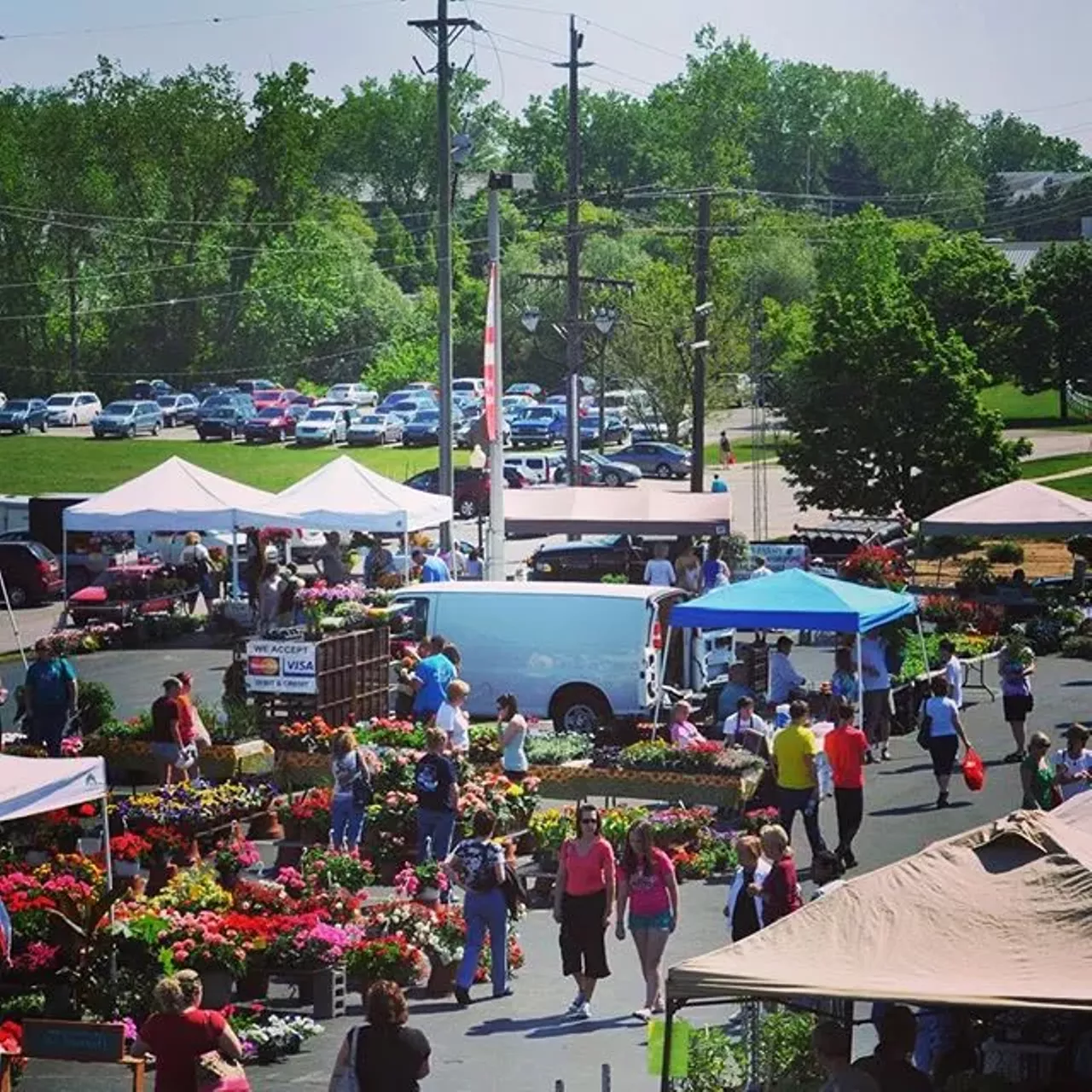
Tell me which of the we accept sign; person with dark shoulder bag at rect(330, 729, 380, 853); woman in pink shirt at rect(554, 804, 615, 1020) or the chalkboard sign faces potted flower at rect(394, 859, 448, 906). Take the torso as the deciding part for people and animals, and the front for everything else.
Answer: the we accept sign

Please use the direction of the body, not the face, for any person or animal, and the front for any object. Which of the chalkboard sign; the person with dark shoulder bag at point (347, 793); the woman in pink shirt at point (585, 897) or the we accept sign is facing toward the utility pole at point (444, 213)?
the person with dark shoulder bag

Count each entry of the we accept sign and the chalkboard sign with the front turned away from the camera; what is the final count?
0

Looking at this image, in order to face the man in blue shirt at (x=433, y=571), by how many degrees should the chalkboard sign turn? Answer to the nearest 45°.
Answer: approximately 180°

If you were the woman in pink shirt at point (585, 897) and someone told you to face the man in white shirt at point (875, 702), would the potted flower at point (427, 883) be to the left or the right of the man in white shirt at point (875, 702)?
left

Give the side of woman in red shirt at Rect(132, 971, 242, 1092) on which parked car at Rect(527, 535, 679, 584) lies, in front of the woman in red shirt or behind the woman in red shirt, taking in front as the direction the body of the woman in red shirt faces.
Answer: in front

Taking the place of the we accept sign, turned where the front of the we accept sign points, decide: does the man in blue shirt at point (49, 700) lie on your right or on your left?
on your right

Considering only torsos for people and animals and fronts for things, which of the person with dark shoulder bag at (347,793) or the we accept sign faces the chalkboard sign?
the we accept sign

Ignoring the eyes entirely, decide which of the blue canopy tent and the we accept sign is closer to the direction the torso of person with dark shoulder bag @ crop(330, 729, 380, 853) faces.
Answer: the we accept sign

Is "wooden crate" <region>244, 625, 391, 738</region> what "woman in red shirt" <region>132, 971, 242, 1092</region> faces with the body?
yes

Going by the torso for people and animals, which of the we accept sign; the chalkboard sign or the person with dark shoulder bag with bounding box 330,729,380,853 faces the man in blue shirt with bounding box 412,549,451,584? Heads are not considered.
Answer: the person with dark shoulder bag

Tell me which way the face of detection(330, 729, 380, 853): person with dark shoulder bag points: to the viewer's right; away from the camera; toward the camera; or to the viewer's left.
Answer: away from the camera

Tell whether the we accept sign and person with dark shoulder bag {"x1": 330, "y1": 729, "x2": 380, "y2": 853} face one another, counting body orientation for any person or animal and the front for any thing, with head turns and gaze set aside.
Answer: yes

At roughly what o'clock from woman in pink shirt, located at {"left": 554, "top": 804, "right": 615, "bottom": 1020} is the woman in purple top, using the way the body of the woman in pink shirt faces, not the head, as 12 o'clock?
The woman in purple top is roughly at 7 o'clock from the woman in pink shirt.

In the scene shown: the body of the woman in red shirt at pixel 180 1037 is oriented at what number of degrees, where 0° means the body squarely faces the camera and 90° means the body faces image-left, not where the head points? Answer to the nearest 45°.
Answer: approximately 180°

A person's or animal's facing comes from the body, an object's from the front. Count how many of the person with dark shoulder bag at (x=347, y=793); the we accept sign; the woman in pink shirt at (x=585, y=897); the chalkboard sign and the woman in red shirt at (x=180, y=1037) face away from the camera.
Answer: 2

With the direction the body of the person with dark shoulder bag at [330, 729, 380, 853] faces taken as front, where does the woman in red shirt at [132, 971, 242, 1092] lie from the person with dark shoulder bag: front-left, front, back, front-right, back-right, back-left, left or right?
back
